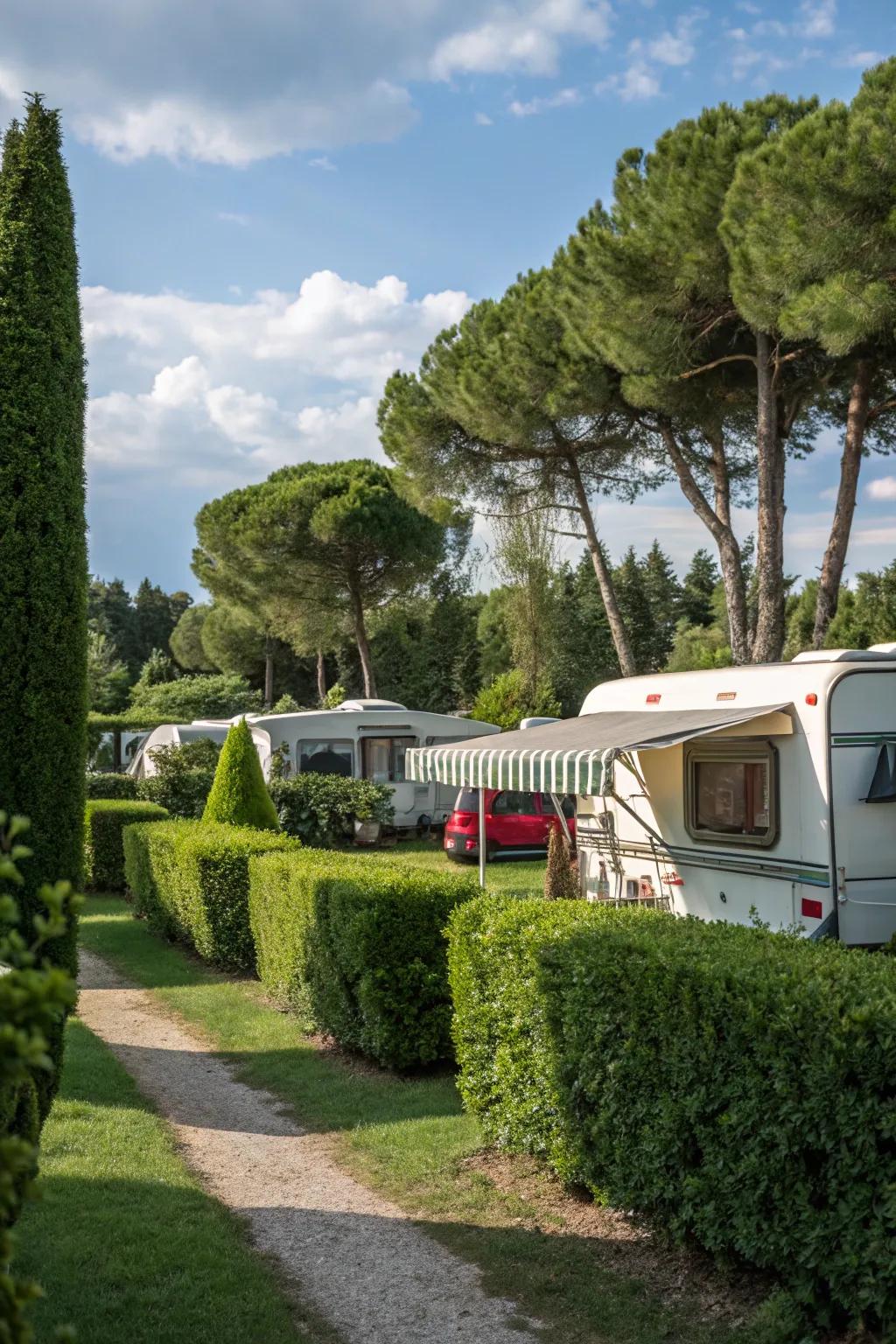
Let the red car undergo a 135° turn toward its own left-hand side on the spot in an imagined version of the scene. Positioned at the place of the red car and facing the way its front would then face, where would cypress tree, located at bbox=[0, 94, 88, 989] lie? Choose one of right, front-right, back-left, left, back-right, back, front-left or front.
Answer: left

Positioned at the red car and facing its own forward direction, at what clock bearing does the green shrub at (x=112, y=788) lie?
The green shrub is roughly at 8 o'clock from the red car.

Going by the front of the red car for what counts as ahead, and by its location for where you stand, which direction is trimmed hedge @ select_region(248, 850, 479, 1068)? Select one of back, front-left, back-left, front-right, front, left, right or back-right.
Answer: back-right

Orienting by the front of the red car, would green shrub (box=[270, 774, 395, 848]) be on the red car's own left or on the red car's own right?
on the red car's own left

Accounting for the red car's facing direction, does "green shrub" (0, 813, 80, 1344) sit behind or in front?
behind

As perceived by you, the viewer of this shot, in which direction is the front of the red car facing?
facing away from the viewer and to the right of the viewer

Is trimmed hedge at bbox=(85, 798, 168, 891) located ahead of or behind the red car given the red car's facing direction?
behind

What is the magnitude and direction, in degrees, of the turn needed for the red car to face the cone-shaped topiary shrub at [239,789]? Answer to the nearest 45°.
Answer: approximately 180°

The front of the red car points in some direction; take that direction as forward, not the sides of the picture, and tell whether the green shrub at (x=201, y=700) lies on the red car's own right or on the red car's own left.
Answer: on the red car's own left

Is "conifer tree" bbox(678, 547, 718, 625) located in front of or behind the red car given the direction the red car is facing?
in front
